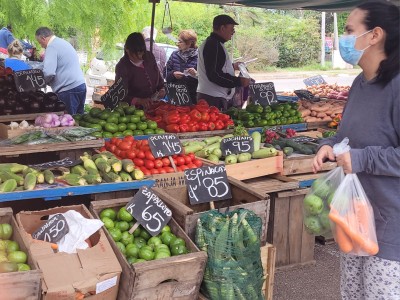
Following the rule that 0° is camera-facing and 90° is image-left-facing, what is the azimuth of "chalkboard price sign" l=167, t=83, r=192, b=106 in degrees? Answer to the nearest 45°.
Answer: approximately 0°

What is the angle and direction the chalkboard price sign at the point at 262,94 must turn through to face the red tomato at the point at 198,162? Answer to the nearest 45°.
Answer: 0° — it already faces it

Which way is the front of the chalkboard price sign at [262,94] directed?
toward the camera

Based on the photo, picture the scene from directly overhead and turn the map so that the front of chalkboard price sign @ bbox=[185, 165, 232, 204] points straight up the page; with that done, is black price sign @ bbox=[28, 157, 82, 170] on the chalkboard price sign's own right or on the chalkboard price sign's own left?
on the chalkboard price sign's own right

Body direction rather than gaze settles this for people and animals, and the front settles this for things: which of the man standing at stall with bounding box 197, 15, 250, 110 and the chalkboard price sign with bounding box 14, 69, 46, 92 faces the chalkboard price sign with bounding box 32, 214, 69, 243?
the chalkboard price sign with bounding box 14, 69, 46, 92

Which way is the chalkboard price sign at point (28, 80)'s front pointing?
toward the camera

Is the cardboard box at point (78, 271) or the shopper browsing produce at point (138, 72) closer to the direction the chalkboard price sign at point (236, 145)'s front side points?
the cardboard box

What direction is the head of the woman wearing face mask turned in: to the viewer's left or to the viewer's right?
to the viewer's left

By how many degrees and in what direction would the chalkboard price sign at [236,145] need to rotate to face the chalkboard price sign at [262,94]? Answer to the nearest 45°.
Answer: approximately 180°

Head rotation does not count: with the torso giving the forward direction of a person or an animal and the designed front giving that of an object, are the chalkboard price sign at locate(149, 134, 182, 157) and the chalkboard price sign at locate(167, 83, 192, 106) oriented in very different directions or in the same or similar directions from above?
same or similar directions

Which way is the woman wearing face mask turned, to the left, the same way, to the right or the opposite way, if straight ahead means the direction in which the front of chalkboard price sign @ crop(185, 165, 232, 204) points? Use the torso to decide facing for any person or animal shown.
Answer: to the right

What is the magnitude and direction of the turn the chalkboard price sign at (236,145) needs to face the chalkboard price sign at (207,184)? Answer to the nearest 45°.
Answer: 0° — it already faces it

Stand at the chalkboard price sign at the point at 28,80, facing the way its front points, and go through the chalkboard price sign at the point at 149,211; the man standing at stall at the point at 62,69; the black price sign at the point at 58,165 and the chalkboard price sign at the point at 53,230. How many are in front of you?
3

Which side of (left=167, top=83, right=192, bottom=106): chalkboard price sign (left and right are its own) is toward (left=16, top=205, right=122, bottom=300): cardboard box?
front

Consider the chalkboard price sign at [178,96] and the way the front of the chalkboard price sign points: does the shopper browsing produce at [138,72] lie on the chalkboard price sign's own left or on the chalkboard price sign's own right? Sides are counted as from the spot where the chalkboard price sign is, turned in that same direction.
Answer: on the chalkboard price sign's own right
